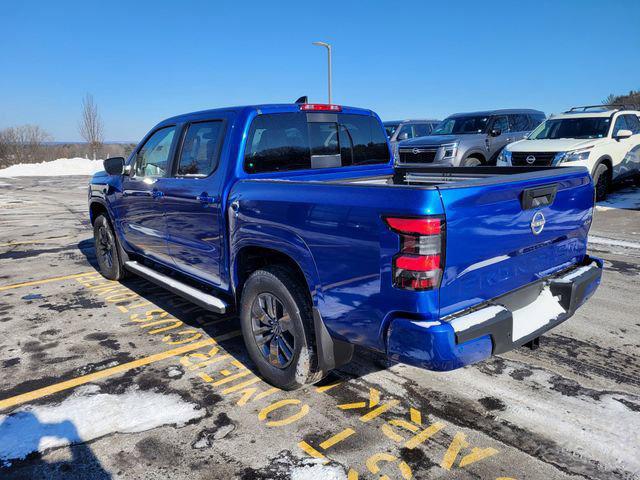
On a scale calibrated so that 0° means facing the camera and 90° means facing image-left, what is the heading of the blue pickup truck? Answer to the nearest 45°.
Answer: approximately 135°

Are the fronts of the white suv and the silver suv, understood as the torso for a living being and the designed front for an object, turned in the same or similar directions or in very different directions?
same or similar directions

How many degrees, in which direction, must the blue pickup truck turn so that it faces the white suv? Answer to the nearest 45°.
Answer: approximately 90° to its right

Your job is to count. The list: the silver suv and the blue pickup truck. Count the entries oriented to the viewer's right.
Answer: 0

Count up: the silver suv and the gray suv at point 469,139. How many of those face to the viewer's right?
0

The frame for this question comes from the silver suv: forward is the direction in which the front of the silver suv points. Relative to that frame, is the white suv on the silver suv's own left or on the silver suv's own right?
on the silver suv's own left

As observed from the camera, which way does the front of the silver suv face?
facing the viewer and to the left of the viewer

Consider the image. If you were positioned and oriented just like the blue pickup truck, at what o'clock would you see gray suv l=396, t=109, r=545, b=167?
The gray suv is roughly at 2 o'clock from the blue pickup truck.

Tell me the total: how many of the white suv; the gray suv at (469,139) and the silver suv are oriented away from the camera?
0

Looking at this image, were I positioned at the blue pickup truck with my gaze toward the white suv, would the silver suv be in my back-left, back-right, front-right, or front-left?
front-left

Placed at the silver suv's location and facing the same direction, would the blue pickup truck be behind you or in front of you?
in front

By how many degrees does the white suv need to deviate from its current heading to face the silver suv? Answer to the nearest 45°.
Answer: approximately 90° to its right

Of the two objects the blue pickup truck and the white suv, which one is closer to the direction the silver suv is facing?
the blue pickup truck

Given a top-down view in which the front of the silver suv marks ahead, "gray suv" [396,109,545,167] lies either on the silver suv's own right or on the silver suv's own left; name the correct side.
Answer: on the silver suv's own left

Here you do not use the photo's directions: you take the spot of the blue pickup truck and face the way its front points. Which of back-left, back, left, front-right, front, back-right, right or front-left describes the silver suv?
front-right

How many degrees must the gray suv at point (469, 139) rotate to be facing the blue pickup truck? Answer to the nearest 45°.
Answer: approximately 45° to its left
